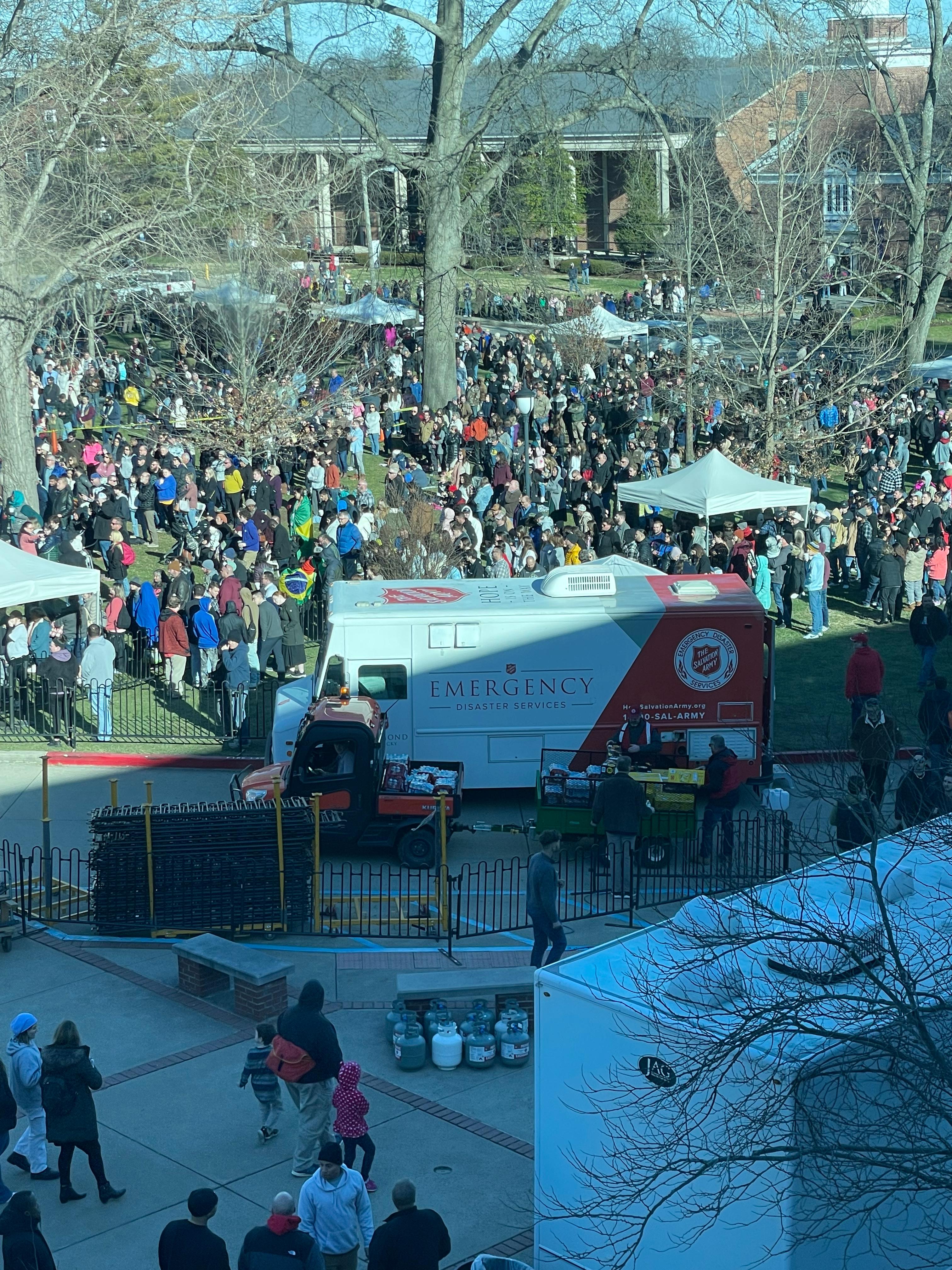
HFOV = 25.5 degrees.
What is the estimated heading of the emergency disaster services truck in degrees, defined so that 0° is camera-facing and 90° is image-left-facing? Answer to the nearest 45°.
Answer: approximately 90°

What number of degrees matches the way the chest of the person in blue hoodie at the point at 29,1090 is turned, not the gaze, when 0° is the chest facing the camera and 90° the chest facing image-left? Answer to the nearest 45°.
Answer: approximately 270°

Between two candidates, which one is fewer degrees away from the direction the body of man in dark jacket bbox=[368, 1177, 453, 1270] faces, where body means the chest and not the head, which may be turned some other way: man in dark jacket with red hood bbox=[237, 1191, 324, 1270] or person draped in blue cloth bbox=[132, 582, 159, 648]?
the person draped in blue cloth

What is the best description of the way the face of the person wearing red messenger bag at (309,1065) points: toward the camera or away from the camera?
away from the camera

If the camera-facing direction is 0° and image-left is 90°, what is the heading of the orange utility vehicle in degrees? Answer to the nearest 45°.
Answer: approximately 90°

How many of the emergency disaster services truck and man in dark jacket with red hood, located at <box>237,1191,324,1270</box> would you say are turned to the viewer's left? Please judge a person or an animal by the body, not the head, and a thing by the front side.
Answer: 1

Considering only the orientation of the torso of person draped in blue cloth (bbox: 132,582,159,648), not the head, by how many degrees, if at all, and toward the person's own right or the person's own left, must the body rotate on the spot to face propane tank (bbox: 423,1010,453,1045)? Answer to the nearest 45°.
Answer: approximately 180°

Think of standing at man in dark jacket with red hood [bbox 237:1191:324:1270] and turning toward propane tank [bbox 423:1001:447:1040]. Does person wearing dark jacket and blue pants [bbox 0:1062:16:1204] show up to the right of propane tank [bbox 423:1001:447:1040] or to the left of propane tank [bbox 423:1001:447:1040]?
left

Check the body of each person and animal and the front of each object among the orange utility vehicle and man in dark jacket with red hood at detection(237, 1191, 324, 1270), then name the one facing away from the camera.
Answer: the man in dark jacket with red hood

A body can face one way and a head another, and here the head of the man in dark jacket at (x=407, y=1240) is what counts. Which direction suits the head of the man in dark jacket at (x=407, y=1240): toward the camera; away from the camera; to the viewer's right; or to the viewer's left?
away from the camera

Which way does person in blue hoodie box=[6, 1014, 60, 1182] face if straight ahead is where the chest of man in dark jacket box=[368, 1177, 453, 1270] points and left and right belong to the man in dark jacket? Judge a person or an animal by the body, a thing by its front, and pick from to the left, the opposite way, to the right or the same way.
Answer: to the right

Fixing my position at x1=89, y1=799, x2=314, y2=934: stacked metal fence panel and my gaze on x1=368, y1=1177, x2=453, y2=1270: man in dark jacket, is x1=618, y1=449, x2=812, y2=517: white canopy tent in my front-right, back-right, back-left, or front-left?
back-left

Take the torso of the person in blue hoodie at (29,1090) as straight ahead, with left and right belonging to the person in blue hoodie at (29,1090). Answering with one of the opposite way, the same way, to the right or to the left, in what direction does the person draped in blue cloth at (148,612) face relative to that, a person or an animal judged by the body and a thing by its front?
to the left

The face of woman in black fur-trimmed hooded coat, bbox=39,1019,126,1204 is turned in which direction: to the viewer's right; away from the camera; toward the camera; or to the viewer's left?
away from the camera
